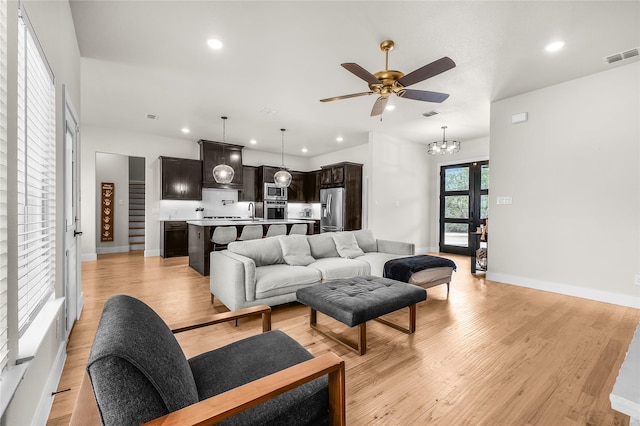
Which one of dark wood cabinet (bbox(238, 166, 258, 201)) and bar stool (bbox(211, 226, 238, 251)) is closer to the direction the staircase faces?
the bar stool

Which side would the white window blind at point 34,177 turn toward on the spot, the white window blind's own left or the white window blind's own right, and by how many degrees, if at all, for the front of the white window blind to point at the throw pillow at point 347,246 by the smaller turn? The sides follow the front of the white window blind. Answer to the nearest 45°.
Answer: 0° — it already faces it

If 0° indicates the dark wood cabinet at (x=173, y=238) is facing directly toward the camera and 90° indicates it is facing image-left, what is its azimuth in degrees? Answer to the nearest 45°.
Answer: approximately 0°

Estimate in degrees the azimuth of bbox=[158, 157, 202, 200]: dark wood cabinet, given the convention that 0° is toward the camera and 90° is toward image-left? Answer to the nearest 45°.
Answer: approximately 0°

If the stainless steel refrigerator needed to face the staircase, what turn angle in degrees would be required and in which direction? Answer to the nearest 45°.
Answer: approximately 45° to its right

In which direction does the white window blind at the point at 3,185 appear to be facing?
to the viewer's right

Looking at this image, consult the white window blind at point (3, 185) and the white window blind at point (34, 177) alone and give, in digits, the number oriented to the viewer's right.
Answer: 2

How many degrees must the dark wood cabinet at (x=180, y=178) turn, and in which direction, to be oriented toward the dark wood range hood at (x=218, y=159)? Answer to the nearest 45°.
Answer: approximately 90° to its left

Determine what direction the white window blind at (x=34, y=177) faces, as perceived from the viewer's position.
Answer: facing to the right of the viewer
